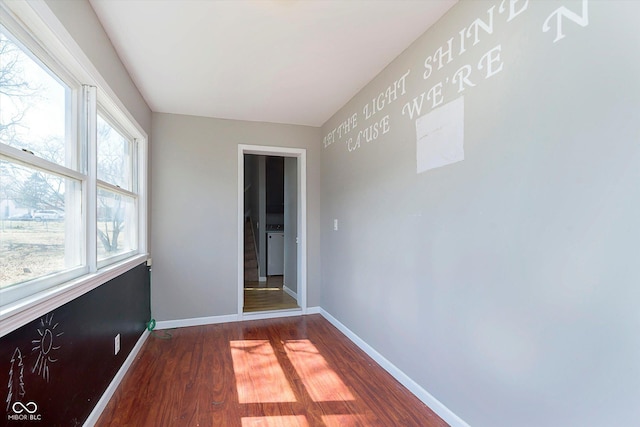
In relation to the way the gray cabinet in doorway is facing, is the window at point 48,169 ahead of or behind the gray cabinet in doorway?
ahead

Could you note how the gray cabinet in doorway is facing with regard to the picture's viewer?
facing the viewer

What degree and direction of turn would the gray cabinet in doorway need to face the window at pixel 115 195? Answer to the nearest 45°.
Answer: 0° — it already faces it
